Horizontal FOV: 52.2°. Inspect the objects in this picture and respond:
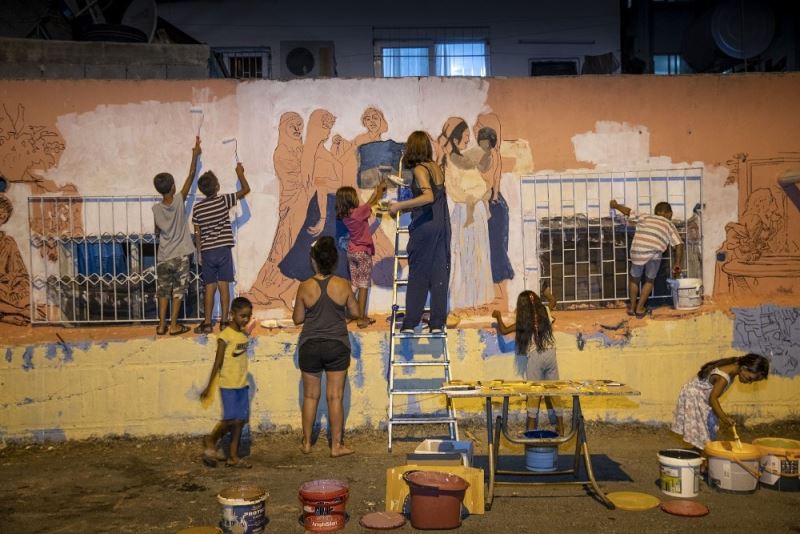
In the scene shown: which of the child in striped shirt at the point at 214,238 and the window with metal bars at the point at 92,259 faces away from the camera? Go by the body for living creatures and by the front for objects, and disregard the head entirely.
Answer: the child in striped shirt

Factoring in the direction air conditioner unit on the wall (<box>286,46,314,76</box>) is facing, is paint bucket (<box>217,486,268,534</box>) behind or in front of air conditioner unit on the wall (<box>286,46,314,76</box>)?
in front

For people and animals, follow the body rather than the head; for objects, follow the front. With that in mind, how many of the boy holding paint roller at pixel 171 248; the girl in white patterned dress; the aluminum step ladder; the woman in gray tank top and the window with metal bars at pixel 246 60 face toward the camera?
2

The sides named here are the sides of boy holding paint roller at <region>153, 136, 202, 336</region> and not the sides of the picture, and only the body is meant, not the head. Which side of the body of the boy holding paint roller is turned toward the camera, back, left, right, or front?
back

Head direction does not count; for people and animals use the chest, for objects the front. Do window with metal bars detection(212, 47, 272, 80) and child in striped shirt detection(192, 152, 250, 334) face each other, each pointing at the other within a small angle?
yes

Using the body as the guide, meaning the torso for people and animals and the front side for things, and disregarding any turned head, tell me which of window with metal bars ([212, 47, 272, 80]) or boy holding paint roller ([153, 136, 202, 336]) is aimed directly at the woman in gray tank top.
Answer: the window with metal bars

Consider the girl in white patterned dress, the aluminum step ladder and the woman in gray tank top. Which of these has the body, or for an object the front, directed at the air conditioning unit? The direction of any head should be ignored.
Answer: the woman in gray tank top

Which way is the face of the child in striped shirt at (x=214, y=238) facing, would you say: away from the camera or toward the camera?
away from the camera

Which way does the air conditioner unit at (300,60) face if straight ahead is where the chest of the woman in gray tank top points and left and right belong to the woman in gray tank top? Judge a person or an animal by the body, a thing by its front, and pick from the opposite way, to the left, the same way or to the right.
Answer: the opposite way

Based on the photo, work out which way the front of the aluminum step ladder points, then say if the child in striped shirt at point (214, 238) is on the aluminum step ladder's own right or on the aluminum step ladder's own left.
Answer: on the aluminum step ladder's own right

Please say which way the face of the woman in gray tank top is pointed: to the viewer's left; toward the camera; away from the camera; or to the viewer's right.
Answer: away from the camera

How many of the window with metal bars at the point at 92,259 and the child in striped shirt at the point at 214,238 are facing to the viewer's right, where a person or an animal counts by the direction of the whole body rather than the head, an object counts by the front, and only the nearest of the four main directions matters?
0
